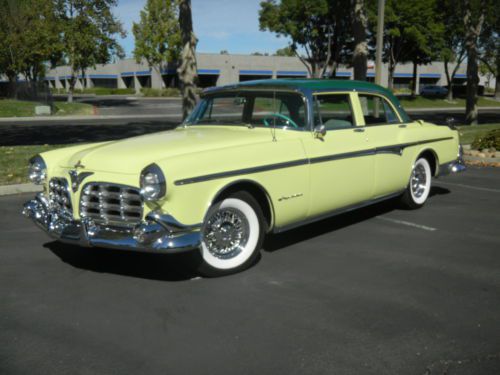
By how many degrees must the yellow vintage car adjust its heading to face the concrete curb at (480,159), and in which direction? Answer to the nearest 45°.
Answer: approximately 180°

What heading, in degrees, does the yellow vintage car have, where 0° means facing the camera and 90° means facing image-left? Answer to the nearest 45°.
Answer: approximately 45°

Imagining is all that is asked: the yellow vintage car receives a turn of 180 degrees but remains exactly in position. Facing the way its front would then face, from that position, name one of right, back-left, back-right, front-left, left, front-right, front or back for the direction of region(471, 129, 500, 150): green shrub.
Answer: front

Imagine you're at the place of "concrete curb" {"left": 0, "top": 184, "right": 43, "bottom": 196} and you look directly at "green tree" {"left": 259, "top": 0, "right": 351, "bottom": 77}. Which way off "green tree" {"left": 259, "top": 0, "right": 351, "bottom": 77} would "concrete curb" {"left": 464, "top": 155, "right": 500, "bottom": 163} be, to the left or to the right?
right

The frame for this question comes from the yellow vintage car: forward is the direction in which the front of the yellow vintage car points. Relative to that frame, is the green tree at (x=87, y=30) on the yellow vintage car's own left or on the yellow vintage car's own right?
on the yellow vintage car's own right

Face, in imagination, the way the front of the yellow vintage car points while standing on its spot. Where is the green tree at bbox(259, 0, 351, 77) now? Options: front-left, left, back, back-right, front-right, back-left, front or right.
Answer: back-right

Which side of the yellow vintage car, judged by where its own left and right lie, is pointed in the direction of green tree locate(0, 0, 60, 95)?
right

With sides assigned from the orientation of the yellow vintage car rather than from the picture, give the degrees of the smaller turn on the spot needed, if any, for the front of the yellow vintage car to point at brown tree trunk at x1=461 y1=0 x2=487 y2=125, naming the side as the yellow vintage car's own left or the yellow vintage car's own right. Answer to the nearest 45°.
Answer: approximately 180°

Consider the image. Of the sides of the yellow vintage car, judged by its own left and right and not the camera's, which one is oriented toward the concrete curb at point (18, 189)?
right

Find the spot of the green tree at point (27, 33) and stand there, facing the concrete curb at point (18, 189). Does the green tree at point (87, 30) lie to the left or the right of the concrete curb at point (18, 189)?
left
